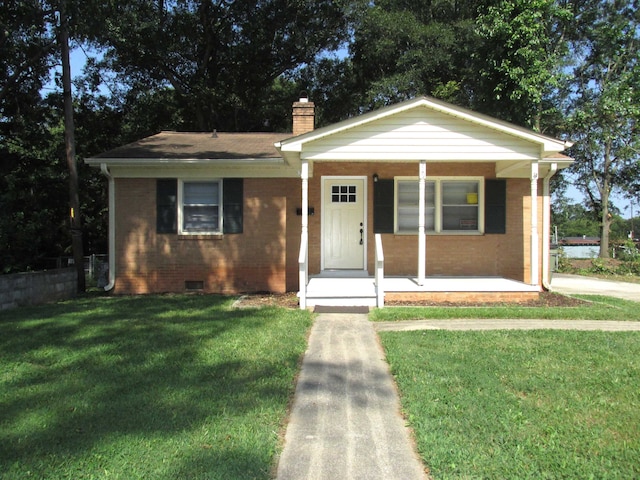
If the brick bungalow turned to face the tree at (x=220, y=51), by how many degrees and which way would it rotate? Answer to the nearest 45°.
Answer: approximately 180°

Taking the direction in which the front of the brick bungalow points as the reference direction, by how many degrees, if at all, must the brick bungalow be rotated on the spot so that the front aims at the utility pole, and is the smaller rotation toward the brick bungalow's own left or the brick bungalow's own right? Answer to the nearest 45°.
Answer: approximately 90° to the brick bungalow's own right

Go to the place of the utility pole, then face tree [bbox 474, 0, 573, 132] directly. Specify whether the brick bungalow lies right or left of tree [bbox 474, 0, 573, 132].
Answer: right

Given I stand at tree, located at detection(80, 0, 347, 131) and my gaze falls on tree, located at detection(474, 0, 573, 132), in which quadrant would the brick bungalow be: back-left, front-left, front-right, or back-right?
front-right

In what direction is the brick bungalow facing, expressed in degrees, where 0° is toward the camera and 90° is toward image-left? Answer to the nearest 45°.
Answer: approximately 0°

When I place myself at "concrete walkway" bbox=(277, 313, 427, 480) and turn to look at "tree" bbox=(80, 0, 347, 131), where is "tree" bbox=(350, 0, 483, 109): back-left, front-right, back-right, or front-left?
front-right

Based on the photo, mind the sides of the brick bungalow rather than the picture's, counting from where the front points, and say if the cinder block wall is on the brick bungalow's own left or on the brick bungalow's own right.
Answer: on the brick bungalow's own right

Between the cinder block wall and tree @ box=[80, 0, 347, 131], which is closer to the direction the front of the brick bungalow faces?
the cinder block wall

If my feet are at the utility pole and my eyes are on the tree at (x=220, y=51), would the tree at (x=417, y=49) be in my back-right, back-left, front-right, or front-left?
front-right

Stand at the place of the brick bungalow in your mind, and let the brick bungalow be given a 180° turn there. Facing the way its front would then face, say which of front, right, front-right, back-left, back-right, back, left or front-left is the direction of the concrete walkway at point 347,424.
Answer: back

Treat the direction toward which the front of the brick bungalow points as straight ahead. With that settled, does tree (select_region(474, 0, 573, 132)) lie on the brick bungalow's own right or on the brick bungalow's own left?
on the brick bungalow's own left
